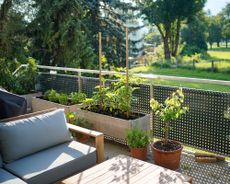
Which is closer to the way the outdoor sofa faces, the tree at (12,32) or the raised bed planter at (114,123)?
the raised bed planter

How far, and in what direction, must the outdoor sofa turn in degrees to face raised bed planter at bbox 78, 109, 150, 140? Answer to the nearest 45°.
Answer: approximately 90° to its left

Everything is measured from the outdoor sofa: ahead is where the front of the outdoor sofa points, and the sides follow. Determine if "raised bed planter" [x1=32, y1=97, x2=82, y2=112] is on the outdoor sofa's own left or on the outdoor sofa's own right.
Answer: on the outdoor sofa's own left

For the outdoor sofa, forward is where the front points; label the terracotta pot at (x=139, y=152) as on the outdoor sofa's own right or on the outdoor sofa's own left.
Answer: on the outdoor sofa's own left

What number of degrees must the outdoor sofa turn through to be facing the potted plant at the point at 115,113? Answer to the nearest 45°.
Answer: approximately 90° to its left

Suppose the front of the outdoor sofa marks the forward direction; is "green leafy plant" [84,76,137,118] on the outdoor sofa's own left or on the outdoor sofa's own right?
on the outdoor sofa's own left

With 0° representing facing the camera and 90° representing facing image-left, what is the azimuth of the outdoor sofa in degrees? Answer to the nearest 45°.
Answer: approximately 315°

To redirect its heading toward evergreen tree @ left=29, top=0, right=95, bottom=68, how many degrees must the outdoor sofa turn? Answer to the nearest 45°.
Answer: approximately 135° to its left

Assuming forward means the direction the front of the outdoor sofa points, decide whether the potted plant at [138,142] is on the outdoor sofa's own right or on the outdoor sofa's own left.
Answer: on the outdoor sofa's own left

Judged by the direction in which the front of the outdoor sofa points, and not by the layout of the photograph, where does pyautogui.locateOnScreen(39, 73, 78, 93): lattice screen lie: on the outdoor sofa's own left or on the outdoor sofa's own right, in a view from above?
on the outdoor sofa's own left

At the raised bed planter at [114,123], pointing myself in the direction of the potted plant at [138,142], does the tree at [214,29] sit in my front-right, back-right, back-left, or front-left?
back-left
